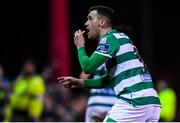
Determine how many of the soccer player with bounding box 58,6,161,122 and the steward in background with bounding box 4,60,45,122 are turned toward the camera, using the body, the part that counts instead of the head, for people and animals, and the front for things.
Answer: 1

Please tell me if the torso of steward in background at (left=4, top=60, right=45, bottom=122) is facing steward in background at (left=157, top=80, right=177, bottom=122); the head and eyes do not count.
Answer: no

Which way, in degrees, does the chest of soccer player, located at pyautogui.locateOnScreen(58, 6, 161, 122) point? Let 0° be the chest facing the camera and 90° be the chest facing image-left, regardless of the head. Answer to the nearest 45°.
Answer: approximately 90°

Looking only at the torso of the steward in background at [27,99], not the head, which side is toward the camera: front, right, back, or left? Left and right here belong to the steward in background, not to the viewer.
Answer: front

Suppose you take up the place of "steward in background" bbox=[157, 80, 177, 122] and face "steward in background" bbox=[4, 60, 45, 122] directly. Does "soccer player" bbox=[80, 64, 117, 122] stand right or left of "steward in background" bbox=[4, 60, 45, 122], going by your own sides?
left

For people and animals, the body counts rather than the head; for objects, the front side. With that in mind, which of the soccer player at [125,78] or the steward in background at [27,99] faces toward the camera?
the steward in background

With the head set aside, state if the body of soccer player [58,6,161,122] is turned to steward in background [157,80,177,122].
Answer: no

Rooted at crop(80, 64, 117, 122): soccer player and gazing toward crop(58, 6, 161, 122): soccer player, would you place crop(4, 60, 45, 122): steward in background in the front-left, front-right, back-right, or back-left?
back-right

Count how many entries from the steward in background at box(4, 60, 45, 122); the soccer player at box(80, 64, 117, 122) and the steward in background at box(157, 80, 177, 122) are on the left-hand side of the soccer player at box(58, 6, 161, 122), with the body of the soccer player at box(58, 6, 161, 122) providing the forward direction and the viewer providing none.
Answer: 0

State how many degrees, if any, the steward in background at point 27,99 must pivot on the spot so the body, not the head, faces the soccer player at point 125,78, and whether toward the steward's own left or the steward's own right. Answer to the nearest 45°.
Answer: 0° — they already face them

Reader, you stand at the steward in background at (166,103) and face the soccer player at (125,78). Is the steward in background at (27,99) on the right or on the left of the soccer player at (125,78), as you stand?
right

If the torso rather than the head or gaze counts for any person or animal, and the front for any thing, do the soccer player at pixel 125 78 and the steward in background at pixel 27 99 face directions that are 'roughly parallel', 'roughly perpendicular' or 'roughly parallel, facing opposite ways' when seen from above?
roughly perpendicular

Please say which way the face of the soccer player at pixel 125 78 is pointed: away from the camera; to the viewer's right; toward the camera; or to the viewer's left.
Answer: to the viewer's left
